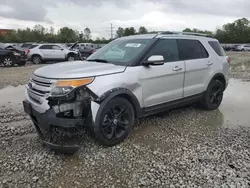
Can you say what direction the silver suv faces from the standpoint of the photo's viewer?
facing the viewer and to the left of the viewer

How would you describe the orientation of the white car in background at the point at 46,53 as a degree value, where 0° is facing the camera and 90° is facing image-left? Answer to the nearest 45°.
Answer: approximately 270°

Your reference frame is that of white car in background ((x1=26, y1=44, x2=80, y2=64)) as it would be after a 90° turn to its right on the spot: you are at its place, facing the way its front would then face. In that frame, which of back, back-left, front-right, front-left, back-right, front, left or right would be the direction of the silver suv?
front
